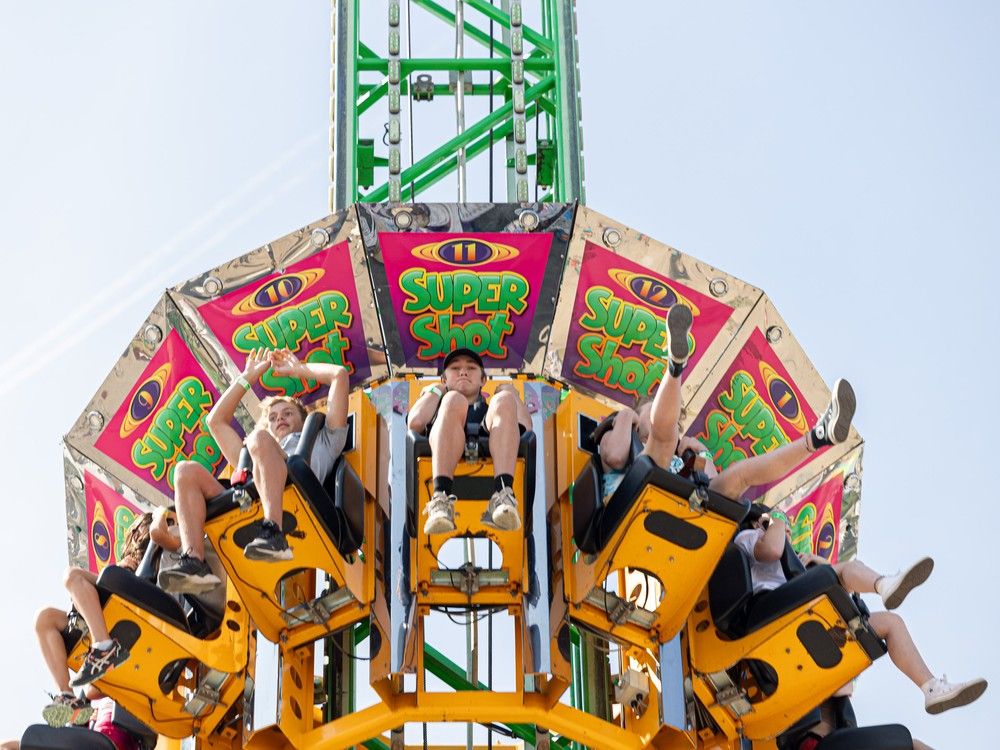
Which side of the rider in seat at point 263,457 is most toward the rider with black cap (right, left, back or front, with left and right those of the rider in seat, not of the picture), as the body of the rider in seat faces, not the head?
left

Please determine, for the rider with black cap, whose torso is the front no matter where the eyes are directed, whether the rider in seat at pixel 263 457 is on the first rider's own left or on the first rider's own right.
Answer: on the first rider's own right

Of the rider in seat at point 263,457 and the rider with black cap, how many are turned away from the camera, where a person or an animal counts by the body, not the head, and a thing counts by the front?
0

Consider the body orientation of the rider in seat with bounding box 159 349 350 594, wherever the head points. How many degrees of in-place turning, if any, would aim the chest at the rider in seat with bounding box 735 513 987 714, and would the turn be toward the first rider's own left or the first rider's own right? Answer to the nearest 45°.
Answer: approximately 135° to the first rider's own left

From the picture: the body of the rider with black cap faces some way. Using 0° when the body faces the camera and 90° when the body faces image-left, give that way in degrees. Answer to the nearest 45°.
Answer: approximately 0°

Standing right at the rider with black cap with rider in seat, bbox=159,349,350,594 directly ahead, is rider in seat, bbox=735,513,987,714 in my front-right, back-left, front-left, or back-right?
back-right

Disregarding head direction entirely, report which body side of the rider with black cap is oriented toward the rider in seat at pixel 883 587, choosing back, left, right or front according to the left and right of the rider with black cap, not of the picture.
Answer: left
